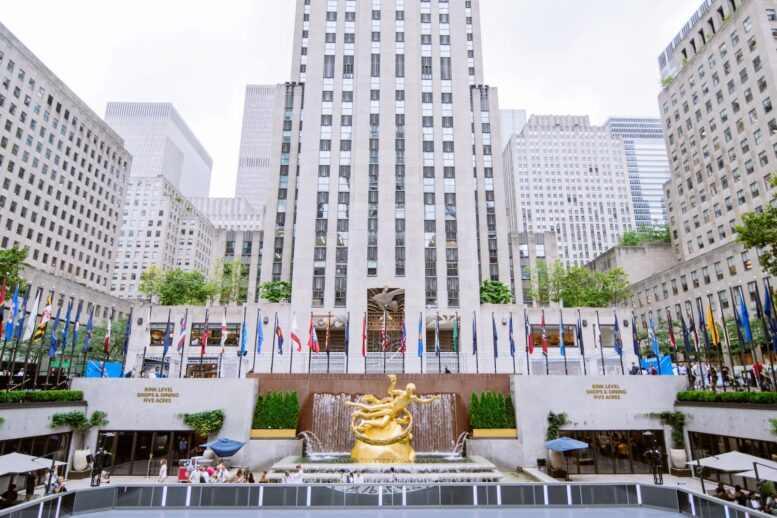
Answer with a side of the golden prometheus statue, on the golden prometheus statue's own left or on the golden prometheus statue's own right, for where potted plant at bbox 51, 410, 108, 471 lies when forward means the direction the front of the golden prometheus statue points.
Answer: on the golden prometheus statue's own right

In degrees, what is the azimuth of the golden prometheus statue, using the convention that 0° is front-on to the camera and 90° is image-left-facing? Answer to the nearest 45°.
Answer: approximately 0°

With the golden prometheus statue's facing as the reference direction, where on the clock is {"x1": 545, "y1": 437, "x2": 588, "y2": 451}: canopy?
The canopy is roughly at 9 o'clock from the golden prometheus statue.

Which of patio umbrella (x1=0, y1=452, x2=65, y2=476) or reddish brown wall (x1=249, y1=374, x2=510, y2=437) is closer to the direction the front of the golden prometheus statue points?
the patio umbrella

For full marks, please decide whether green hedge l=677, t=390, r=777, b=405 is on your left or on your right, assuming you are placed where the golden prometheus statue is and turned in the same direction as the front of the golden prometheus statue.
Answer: on your left

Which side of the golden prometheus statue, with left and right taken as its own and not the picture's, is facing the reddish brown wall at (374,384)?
back
